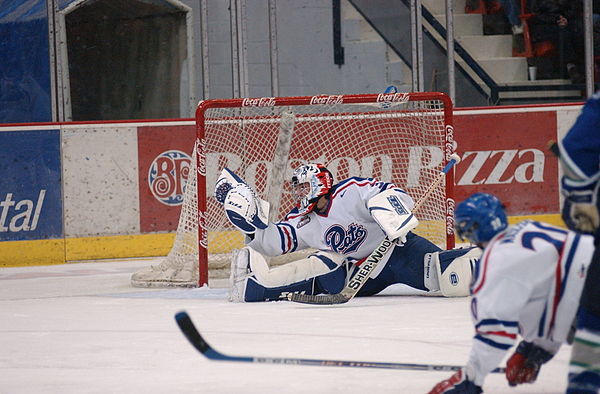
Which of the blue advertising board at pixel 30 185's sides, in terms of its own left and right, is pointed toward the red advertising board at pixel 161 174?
left

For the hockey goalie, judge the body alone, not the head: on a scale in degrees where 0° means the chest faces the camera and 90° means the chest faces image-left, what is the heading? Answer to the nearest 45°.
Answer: approximately 45°

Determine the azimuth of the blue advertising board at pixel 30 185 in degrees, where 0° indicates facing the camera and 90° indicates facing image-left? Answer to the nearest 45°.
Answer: approximately 0°

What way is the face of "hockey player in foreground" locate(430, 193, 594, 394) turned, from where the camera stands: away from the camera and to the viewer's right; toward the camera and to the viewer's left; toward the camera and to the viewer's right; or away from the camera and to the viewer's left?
away from the camera and to the viewer's left

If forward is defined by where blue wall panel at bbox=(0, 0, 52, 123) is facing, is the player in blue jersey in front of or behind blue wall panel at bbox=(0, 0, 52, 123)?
in front

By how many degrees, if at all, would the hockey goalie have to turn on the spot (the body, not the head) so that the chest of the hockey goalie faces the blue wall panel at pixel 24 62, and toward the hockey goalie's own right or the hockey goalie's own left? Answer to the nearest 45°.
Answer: approximately 90° to the hockey goalie's own right

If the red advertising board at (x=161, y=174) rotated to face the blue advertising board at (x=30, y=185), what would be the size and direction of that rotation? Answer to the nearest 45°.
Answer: approximately 90° to its right

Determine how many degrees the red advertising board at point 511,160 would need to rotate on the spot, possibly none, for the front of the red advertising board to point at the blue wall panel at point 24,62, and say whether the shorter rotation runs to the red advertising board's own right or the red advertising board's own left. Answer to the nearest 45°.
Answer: approximately 90° to the red advertising board's own right

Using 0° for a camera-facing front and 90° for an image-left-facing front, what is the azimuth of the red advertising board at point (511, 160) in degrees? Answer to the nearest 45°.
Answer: approximately 0°

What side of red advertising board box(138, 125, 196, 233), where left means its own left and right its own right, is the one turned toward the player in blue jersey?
front
